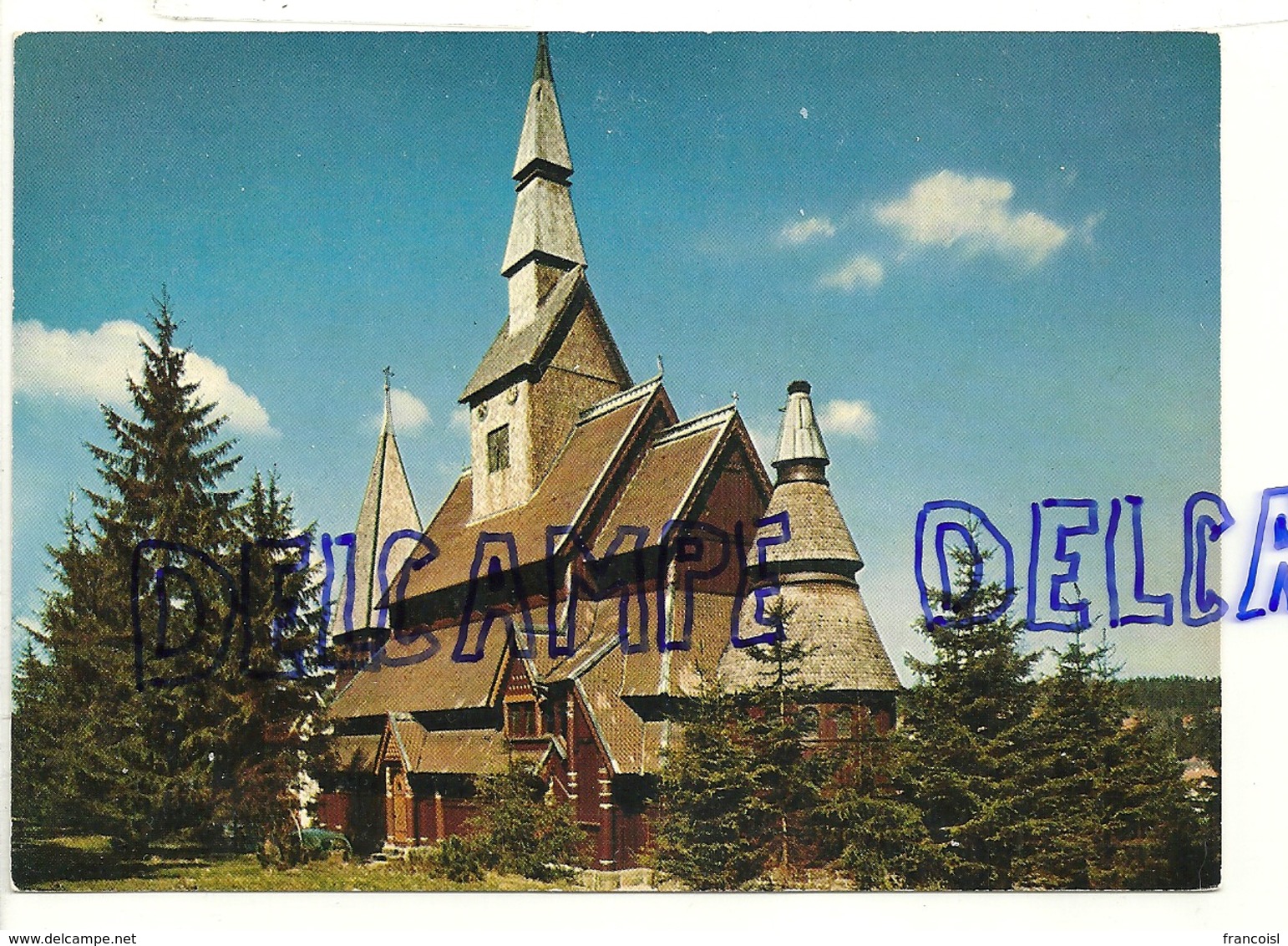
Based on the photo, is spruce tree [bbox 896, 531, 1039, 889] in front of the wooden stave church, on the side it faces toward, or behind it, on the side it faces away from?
behind
